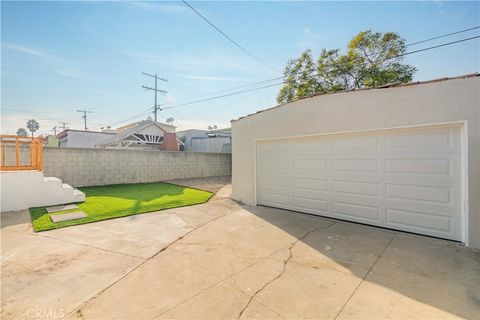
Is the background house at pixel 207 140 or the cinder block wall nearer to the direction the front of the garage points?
the cinder block wall

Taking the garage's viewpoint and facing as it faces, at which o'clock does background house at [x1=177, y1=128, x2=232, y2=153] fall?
The background house is roughly at 3 o'clock from the garage.

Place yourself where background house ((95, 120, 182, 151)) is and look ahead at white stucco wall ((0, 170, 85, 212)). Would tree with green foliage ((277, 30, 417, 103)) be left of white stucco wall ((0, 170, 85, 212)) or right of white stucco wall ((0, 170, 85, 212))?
left

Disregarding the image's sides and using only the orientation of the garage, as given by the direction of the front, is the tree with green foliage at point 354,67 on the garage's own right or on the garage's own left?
on the garage's own right

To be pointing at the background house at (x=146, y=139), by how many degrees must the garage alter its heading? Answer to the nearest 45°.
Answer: approximately 90° to its right

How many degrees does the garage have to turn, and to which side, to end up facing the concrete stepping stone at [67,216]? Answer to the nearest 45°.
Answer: approximately 45° to its right

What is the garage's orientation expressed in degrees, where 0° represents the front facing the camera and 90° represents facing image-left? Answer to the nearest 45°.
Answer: approximately 45°

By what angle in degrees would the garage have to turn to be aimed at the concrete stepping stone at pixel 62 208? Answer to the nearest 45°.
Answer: approximately 45° to its right

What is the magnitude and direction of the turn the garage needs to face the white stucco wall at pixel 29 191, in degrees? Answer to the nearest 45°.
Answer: approximately 45° to its right

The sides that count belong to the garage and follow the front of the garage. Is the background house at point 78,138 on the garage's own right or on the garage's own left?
on the garage's own right

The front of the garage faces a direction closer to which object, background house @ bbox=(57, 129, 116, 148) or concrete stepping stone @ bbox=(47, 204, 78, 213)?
the concrete stepping stone
